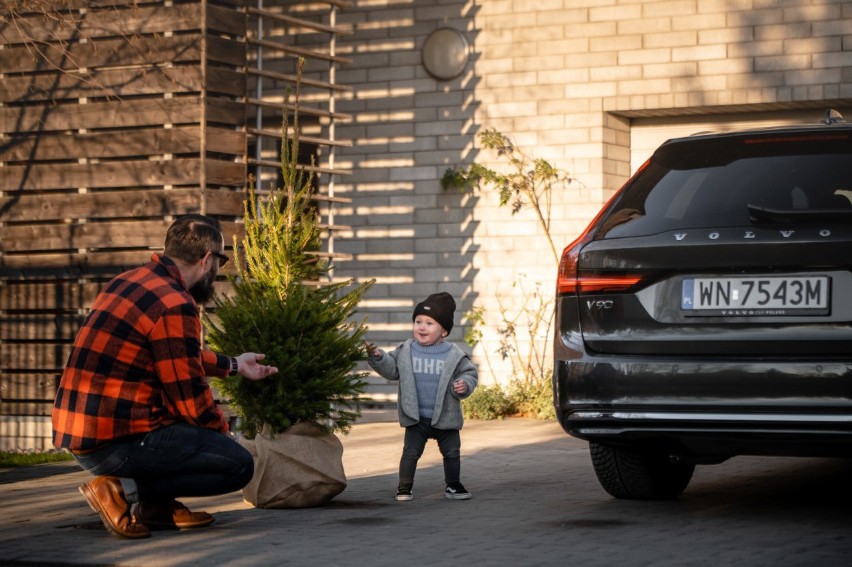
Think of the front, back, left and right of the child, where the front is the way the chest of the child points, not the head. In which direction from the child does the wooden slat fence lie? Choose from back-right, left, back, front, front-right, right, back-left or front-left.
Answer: back-right

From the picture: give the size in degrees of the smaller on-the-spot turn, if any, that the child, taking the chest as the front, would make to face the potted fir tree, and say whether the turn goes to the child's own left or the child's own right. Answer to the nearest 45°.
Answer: approximately 45° to the child's own right

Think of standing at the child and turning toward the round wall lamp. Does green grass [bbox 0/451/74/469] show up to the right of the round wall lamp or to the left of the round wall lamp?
left

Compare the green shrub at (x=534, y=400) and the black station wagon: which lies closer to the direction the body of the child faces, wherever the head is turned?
the black station wagon

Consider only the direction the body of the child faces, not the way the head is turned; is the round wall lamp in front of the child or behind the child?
behind

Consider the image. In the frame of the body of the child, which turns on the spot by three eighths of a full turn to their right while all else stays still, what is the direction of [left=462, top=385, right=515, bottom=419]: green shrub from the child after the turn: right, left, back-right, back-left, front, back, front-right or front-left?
front-right

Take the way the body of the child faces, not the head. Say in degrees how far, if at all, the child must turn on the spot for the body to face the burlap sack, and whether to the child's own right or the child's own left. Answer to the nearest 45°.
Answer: approximately 45° to the child's own right

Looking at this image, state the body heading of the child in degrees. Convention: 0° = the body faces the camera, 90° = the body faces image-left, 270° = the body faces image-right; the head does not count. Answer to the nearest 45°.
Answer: approximately 0°

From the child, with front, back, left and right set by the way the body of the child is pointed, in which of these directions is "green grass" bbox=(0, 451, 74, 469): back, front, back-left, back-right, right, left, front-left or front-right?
back-right

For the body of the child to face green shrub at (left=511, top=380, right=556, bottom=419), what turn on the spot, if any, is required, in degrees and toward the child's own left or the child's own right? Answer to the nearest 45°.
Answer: approximately 180°

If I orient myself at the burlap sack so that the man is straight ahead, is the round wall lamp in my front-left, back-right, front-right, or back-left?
back-right
